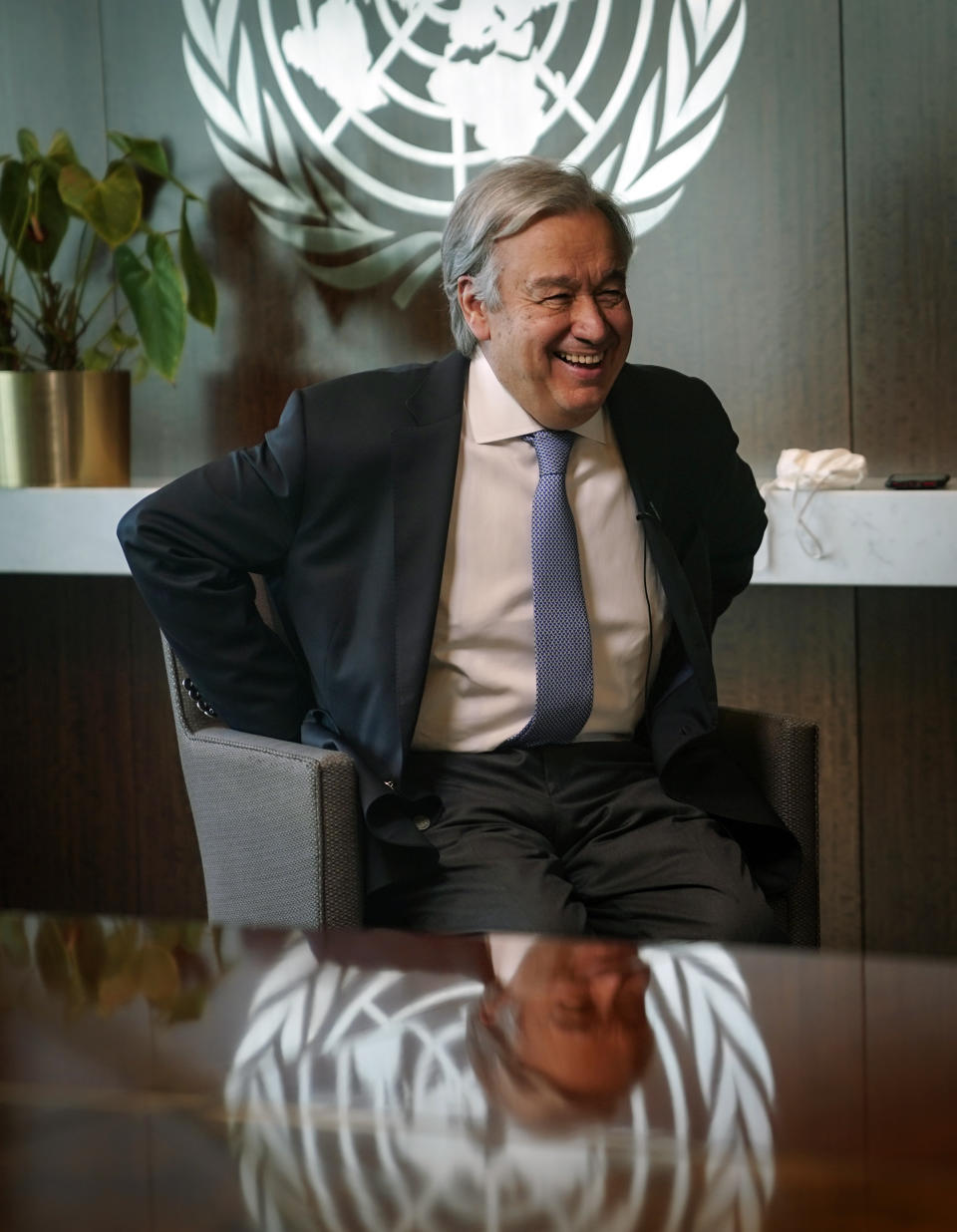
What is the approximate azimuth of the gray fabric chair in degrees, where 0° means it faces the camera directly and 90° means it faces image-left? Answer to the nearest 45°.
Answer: approximately 315°

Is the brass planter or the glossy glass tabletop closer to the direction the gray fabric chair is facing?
the glossy glass tabletop

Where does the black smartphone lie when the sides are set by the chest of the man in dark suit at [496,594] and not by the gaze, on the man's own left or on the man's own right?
on the man's own left

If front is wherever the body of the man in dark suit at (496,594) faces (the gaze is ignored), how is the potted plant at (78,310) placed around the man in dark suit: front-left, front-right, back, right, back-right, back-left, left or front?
back

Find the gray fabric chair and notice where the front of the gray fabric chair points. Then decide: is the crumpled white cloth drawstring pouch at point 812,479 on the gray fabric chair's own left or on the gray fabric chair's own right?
on the gray fabric chair's own left

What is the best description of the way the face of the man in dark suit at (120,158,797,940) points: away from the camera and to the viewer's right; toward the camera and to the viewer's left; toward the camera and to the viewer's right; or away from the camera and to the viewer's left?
toward the camera and to the viewer's right

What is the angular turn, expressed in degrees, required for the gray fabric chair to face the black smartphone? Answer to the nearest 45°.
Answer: approximately 90° to its left

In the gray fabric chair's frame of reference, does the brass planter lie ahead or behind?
behind
